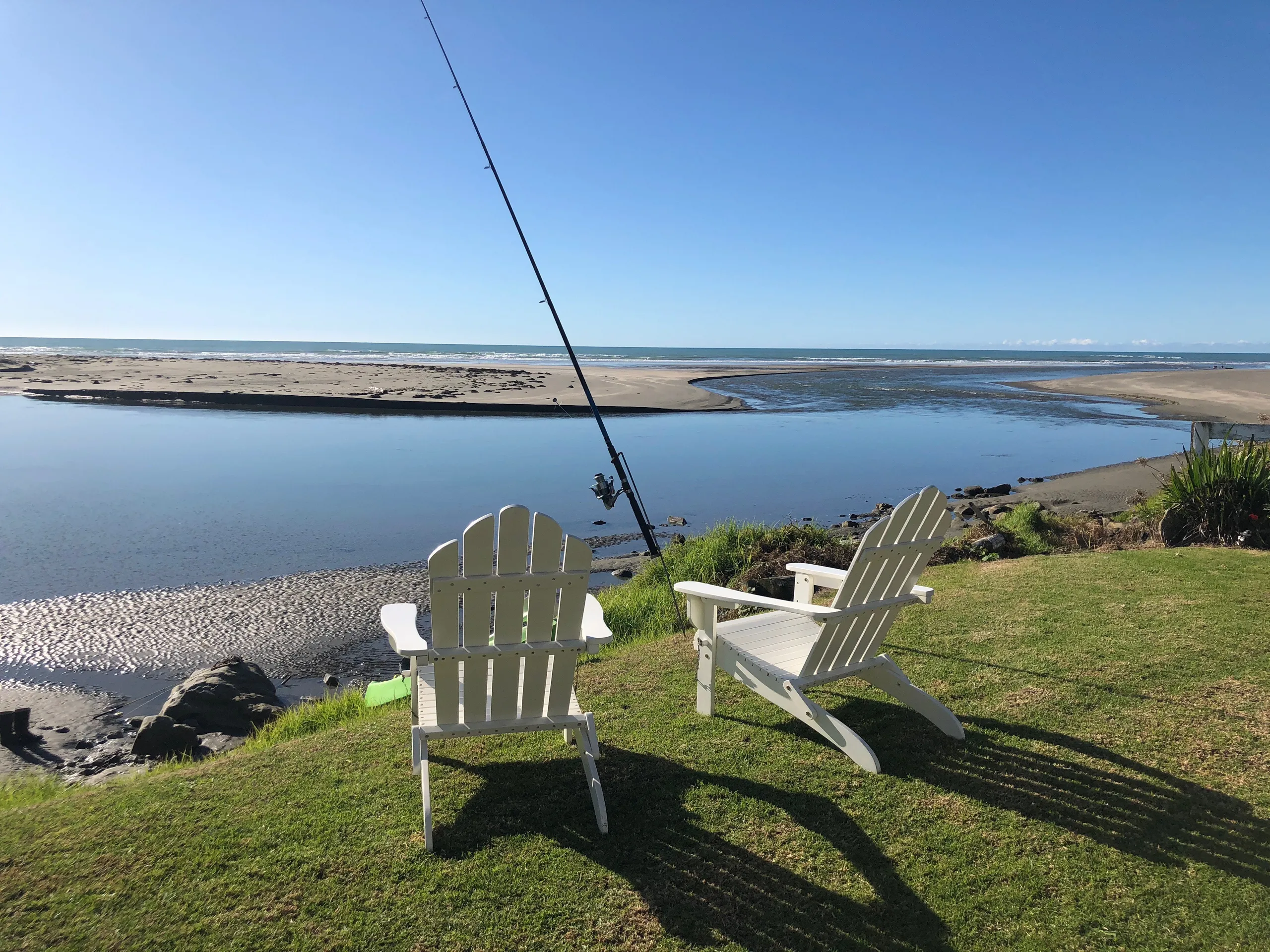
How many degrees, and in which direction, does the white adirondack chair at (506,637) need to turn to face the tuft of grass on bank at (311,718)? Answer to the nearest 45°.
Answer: approximately 45° to its left

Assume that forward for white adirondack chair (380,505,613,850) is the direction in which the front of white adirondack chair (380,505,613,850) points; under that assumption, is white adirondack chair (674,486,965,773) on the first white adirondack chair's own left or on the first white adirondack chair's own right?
on the first white adirondack chair's own right

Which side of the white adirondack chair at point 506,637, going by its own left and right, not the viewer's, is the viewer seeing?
back

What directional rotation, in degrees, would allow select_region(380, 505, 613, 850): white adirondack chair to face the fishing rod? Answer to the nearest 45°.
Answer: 0° — it already faces it

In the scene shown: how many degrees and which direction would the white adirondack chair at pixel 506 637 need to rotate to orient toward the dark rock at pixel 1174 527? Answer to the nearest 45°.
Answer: approximately 45° to its right

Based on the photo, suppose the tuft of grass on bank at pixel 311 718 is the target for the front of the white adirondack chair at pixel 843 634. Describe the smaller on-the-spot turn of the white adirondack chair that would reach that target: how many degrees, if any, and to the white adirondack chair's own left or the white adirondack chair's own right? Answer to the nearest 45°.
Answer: approximately 45° to the white adirondack chair's own left

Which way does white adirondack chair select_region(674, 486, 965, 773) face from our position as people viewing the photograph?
facing away from the viewer and to the left of the viewer
